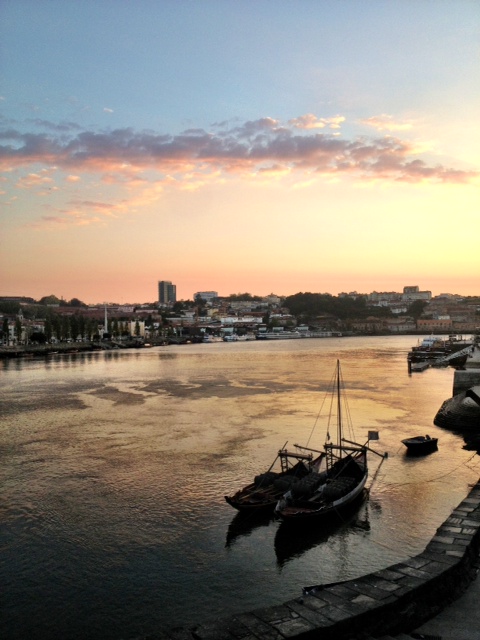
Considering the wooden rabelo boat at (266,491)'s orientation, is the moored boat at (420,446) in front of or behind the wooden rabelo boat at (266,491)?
behind

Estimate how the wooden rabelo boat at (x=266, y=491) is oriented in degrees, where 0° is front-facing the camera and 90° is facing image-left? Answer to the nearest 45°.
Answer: approximately 45°

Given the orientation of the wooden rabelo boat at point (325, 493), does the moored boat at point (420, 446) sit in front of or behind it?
behind
